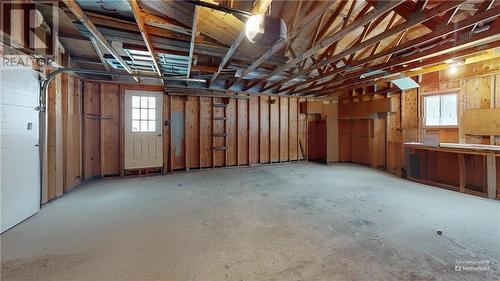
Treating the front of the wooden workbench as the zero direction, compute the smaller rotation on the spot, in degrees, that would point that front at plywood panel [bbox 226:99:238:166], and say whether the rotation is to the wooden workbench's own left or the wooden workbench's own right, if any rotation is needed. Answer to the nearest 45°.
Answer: approximately 45° to the wooden workbench's own right

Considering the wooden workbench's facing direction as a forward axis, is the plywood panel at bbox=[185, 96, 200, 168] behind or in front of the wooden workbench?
in front

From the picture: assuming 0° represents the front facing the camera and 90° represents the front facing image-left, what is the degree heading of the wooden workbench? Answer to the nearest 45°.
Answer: approximately 45°

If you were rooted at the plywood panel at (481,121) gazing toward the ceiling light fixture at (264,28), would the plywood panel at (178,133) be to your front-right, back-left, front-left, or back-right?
front-right

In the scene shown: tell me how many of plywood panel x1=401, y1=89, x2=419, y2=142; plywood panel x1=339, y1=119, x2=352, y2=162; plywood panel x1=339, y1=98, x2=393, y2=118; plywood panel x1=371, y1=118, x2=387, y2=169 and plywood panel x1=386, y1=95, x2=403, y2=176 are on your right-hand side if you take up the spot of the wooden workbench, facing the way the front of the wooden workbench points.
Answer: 5

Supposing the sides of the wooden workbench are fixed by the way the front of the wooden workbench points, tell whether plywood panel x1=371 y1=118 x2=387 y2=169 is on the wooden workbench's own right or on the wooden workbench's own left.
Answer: on the wooden workbench's own right

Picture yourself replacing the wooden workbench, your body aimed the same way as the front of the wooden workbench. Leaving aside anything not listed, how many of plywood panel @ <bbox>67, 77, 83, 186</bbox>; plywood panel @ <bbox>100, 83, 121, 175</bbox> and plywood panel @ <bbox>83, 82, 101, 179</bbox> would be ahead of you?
3

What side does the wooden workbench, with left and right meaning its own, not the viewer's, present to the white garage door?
front

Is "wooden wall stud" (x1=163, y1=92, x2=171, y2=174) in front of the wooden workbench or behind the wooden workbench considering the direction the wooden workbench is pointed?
in front

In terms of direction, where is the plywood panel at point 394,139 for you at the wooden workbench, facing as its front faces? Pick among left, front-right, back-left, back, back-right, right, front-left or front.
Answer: right

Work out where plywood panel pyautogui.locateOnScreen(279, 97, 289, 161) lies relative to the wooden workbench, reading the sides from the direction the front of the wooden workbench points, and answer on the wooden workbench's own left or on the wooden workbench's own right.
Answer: on the wooden workbench's own right

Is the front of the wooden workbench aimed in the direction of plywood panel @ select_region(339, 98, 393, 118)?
no
